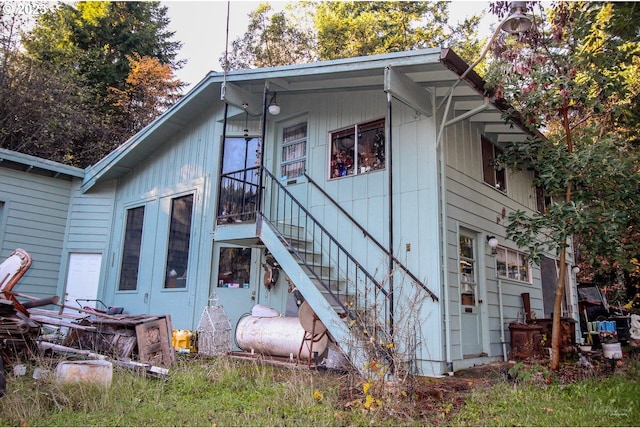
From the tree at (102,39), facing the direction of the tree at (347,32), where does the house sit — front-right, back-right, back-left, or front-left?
front-right

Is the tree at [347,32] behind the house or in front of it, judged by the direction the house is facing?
behind

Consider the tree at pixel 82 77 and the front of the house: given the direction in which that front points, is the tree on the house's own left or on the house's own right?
on the house's own right

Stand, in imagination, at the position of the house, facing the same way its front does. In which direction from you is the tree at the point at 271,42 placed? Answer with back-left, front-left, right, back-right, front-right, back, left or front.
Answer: back-right

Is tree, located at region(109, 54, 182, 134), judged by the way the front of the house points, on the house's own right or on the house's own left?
on the house's own right

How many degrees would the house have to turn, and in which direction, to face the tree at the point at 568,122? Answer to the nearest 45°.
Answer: approximately 90° to its left

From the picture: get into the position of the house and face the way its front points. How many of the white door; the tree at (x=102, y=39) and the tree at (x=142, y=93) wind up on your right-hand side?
3

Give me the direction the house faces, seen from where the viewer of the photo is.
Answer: facing the viewer and to the left of the viewer

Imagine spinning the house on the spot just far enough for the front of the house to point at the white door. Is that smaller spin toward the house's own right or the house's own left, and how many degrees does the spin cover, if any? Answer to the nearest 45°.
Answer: approximately 90° to the house's own right

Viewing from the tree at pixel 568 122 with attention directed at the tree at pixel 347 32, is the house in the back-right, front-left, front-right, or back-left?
front-left

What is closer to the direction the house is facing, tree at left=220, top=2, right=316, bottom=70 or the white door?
the white door
